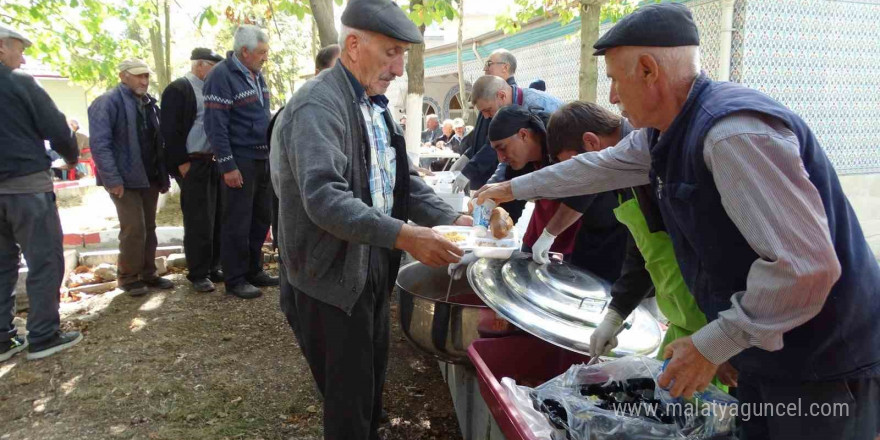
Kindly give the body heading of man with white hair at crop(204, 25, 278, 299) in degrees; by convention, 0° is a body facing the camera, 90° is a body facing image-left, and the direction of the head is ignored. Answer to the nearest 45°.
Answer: approximately 315°

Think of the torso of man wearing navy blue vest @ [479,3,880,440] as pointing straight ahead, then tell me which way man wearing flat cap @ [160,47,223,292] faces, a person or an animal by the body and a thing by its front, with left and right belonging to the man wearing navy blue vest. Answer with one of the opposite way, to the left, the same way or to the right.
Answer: the opposite way

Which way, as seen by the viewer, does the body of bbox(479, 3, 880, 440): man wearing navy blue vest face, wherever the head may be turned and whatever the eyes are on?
to the viewer's left

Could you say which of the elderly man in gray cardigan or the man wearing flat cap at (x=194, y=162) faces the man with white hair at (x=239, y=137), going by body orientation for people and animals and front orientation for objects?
the man wearing flat cap

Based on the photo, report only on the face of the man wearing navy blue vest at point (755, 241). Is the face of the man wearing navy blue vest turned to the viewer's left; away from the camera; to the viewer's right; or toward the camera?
to the viewer's left

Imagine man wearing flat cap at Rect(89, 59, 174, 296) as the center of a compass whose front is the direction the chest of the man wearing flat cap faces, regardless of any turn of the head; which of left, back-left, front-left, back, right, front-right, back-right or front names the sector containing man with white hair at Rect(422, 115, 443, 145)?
left

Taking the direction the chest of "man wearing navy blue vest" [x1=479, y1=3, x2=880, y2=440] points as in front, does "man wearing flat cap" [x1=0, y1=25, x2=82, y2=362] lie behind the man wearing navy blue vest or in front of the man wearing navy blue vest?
in front

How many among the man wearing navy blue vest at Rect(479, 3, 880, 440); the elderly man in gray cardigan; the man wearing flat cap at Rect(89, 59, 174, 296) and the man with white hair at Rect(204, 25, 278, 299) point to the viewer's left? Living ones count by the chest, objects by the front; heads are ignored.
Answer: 1
